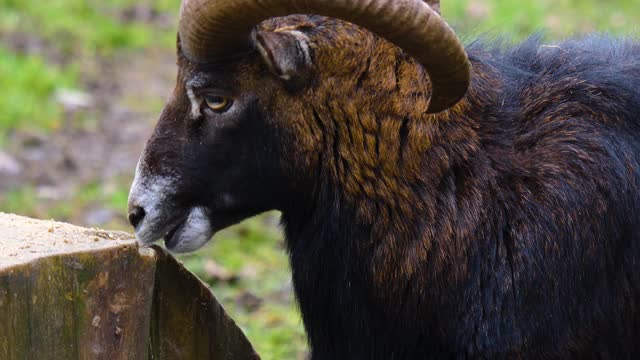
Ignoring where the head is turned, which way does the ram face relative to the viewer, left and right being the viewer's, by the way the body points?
facing to the left of the viewer

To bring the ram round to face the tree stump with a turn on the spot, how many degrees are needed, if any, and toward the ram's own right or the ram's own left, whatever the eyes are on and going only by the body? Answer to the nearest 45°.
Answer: approximately 45° to the ram's own left
